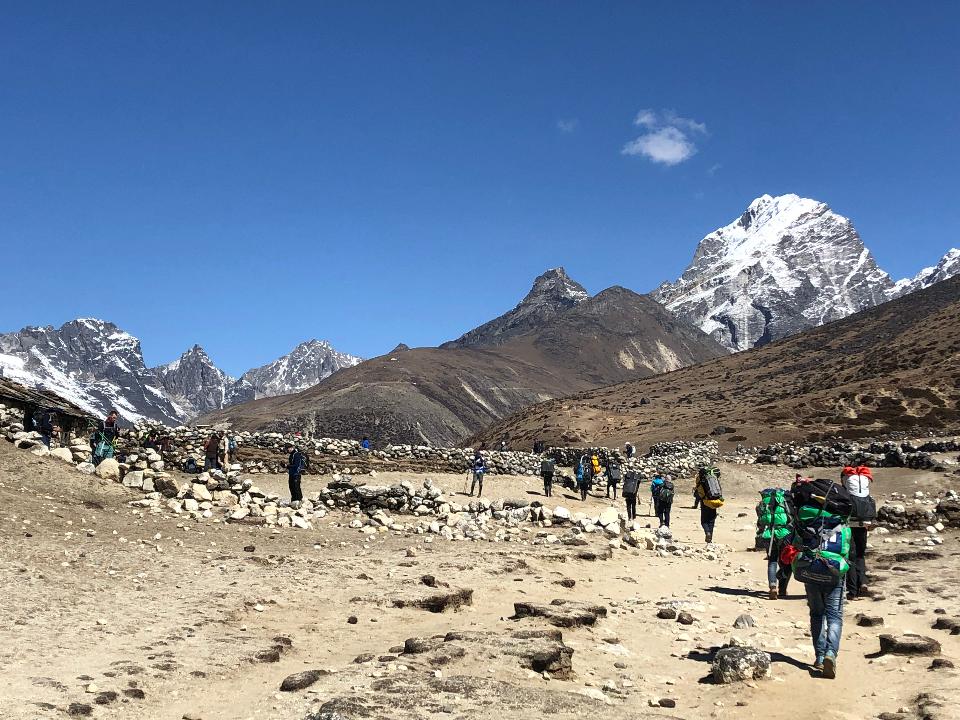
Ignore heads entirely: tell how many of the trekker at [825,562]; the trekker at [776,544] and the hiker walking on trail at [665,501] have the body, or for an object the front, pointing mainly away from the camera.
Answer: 3

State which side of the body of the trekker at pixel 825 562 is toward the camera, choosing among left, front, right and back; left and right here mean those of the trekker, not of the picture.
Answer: back

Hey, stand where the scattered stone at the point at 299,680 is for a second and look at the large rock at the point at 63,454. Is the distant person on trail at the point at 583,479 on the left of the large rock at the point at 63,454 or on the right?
right

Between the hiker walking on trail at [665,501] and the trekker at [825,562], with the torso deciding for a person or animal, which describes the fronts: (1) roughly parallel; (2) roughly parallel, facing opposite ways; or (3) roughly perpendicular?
roughly parallel

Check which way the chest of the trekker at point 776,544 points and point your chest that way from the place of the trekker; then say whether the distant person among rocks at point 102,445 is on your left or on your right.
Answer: on your left

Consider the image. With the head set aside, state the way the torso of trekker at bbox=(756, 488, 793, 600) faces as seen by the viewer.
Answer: away from the camera

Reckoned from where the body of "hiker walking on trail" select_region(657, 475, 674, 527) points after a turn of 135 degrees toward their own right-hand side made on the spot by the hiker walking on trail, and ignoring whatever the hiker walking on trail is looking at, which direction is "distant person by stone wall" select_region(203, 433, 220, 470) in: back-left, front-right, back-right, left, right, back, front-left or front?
back-right

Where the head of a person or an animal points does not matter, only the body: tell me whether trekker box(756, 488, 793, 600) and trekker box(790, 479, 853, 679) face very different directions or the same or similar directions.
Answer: same or similar directions

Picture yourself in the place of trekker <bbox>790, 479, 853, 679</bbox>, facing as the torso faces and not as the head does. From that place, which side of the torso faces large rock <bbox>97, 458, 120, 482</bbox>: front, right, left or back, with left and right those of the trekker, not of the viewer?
left

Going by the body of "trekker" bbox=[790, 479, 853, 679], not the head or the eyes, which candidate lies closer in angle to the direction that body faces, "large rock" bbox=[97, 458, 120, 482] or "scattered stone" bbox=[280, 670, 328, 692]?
the large rock

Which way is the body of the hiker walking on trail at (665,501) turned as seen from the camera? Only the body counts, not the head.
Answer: away from the camera
